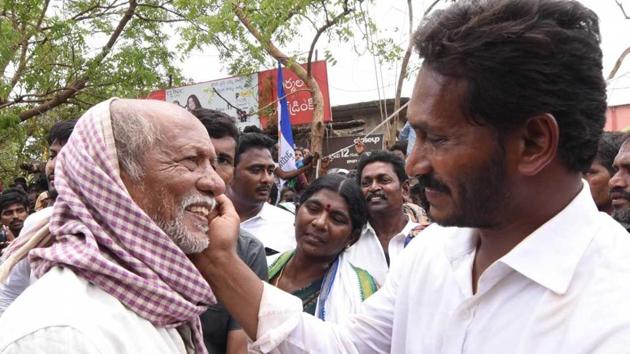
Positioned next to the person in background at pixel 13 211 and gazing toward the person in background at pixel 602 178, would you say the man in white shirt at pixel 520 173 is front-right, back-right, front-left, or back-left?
front-right

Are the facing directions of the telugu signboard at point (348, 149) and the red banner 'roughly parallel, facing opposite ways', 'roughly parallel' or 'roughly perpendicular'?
roughly parallel

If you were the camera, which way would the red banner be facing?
facing the viewer

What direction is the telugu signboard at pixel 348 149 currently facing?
toward the camera

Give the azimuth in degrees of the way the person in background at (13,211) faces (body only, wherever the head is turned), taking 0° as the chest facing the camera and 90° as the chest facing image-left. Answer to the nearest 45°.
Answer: approximately 0°

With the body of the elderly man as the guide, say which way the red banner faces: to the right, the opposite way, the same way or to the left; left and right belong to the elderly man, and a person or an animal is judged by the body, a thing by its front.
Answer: to the right

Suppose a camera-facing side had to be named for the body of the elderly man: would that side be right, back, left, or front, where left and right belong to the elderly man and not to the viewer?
right

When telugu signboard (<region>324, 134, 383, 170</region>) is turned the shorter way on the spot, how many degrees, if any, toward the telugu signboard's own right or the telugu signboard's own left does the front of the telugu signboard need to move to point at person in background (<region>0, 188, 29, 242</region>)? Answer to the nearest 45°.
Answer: approximately 45° to the telugu signboard's own right

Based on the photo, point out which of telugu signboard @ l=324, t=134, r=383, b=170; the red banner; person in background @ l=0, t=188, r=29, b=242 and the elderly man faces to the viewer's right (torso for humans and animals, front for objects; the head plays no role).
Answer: the elderly man

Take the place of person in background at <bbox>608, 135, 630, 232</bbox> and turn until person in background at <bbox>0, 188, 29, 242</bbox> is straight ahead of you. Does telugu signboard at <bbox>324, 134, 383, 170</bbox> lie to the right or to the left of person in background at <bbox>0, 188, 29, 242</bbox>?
right

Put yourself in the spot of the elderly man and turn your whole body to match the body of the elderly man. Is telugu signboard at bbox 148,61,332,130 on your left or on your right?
on your left

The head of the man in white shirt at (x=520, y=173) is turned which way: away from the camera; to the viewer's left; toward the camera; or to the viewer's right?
to the viewer's left

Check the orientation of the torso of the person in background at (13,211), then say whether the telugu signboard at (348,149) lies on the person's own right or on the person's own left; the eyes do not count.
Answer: on the person's own left

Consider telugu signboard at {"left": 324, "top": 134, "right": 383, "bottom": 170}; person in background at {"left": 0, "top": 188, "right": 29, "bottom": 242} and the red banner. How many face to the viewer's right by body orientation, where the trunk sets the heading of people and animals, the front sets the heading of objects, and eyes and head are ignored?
0
